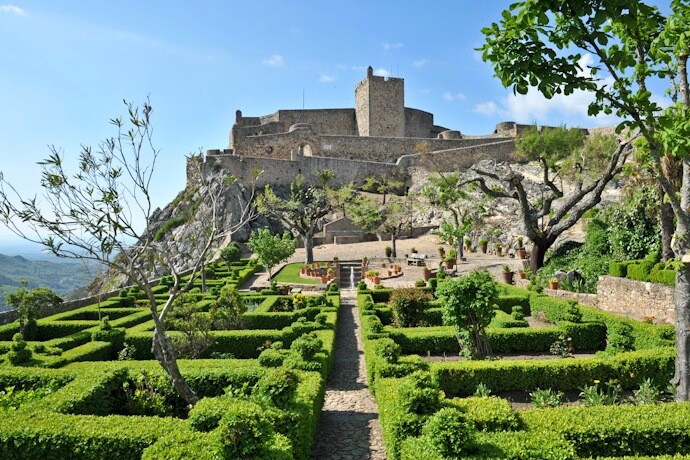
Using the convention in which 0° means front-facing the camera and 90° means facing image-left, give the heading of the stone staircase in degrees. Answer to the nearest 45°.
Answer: approximately 0°

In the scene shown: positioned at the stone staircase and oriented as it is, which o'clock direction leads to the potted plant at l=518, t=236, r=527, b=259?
The potted plant is roughly at 9 o'clock from the stone staircase.

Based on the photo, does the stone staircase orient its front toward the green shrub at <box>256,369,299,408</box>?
yes

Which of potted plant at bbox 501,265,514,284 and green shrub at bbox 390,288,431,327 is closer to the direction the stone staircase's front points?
the green shrub

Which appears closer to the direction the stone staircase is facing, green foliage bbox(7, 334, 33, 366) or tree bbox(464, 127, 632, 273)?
the green foliage

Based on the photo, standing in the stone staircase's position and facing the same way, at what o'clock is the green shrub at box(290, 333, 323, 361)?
The green shrub is roughly at 12 o'clock from the stone staircase.

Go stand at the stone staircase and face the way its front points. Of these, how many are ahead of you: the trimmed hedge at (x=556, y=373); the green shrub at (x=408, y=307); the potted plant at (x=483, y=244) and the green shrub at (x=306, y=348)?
3

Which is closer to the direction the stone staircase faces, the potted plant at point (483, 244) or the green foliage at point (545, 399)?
the green foliage

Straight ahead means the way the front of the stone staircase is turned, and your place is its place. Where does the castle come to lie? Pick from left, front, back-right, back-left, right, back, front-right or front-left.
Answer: back

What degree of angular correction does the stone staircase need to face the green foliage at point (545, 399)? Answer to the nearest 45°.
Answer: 0° — it already faces it

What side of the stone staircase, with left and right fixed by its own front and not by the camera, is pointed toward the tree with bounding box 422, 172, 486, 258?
left

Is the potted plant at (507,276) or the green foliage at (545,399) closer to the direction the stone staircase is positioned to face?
the green foliage
